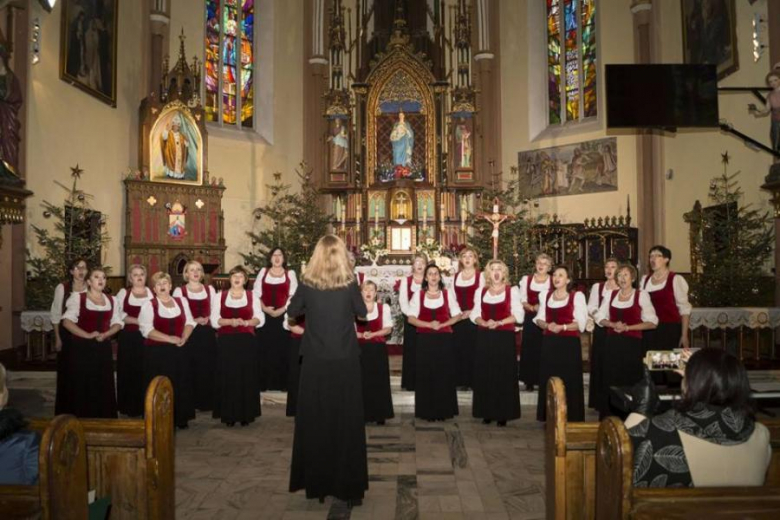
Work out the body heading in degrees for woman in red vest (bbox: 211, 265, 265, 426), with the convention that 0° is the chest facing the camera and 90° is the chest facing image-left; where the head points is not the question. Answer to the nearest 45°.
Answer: approximately 0°

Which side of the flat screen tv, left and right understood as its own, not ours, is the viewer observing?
front

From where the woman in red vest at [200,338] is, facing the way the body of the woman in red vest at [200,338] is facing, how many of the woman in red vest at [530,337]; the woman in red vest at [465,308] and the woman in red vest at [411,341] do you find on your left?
3

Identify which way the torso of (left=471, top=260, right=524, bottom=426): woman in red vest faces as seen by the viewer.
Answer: toward the camera

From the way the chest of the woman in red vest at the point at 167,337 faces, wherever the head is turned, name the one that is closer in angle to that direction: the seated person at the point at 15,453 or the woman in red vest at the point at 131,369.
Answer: the seated person

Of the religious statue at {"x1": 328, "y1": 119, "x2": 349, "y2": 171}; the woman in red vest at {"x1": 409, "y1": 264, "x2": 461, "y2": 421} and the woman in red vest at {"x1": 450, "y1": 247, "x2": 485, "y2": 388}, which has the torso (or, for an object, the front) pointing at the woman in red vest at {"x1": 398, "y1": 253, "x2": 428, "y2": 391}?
the religious statue

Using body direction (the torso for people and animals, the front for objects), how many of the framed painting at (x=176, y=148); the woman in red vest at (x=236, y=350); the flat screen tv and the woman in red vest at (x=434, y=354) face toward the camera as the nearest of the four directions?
4

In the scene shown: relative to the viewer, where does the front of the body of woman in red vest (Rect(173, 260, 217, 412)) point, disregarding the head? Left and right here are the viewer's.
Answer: facing the viewer

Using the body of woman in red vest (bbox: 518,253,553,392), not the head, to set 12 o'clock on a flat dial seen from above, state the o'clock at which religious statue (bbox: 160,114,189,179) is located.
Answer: The religious statue is roughly at 4 o'clock from the woman in red vest.

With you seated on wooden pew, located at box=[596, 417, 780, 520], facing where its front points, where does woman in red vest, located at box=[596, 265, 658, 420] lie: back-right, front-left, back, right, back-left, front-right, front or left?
front

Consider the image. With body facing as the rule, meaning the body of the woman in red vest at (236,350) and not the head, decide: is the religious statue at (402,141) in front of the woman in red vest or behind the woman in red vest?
behind

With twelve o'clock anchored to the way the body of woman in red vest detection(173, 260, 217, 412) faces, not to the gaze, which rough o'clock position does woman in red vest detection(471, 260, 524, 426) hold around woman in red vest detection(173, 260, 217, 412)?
woman in red vest detection(471, 260, 524, 426) is roughly at 10 o'clock from woman in red vest detection(173, 260, 217, 412).

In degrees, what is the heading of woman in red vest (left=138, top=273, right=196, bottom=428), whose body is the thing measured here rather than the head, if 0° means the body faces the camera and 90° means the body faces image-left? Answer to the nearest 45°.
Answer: approximately 315°

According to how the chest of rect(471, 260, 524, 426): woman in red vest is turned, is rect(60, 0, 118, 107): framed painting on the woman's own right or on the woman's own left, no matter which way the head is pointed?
on the woman's own right

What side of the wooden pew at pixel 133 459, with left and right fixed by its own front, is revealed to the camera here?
back

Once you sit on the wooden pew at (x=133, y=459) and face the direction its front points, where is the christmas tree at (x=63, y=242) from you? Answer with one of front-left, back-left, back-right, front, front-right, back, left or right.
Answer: front

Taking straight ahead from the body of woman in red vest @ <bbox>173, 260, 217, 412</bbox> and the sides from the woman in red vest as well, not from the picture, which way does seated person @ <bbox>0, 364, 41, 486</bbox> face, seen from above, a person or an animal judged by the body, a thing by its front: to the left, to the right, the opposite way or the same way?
the opposite way
